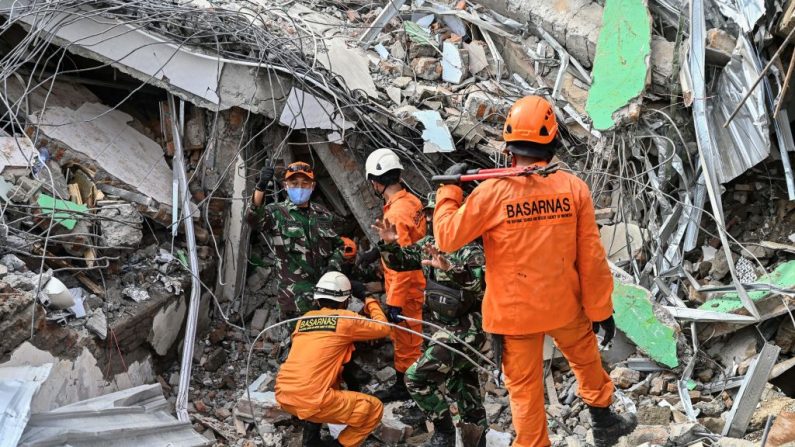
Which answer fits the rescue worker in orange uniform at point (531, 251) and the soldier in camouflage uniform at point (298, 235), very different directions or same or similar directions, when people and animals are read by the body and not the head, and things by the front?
very different directions

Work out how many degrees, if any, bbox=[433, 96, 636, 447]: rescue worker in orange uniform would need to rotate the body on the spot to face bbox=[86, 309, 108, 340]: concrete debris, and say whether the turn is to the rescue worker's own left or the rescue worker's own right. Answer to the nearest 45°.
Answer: approximately 90° to the rescue worker's own left

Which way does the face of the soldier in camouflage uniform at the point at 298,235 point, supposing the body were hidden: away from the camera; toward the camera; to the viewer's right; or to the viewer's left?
toward the camera

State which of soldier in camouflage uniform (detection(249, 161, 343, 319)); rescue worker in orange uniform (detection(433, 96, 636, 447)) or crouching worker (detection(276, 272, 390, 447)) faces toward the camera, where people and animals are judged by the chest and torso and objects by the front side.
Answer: the soldier in camouflage uniform

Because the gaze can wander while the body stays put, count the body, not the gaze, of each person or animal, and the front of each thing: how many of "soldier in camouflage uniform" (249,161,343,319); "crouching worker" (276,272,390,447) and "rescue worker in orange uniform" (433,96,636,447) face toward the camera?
1

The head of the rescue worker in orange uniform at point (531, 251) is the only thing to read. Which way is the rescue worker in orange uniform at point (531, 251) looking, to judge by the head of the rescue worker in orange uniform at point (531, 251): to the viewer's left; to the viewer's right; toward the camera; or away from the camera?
away from the camera

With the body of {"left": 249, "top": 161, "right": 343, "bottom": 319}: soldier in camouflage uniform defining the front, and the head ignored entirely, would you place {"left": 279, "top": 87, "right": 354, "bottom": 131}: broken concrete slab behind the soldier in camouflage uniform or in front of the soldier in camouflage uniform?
behind

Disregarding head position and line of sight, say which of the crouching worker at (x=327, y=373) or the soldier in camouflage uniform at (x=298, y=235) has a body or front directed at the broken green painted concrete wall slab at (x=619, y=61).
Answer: the crouching worker

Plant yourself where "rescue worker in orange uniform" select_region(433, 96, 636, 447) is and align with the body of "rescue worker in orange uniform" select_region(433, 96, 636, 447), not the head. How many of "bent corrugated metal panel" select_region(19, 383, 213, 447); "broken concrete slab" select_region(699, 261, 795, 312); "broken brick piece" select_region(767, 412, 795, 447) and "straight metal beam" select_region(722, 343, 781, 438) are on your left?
1

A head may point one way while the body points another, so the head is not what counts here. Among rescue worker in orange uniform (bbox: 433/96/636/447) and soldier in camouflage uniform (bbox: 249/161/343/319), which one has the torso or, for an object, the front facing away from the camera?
the rescue worker in orange uniform

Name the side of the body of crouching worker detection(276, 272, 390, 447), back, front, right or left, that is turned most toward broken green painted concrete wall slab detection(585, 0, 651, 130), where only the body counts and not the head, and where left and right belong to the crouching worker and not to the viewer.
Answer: front

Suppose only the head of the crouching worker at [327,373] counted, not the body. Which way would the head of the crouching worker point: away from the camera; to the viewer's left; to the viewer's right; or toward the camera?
away from the camera

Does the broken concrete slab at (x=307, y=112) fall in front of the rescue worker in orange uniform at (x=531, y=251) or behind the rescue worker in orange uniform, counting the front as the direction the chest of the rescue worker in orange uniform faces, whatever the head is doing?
in front

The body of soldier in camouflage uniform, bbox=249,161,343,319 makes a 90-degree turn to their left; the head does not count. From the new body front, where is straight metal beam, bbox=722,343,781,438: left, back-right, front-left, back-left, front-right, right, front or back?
front-right

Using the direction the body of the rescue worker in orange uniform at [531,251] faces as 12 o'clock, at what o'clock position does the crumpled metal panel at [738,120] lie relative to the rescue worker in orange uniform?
The crumpled metal panel is roughly at 1 o'clock from the rescue worker in orange uniform.

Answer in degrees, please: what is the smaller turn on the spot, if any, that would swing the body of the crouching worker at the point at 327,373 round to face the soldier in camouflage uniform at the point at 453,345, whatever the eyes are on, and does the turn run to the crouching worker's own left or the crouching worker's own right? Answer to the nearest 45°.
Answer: approximately 45° to the crouching worker's own right

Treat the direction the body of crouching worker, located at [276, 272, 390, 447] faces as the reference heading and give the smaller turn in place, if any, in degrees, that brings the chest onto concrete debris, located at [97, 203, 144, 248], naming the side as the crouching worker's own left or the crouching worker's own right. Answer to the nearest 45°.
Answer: approximately 90° to the crouching worker's own left

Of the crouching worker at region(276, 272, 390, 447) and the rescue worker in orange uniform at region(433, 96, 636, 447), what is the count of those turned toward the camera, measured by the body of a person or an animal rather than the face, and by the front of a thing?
0

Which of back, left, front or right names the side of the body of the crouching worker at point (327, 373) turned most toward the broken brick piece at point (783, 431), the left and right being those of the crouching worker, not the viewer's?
right

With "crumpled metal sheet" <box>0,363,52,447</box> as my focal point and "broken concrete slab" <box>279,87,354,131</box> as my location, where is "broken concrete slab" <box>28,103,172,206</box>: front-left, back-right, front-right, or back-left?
front-right

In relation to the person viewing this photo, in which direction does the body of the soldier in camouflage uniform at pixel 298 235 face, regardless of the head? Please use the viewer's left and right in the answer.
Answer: facing the viewer

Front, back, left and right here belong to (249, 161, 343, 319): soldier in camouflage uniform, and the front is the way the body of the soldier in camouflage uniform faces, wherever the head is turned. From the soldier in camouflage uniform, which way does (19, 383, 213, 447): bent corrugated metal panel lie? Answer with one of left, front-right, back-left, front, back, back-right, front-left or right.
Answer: front-right
